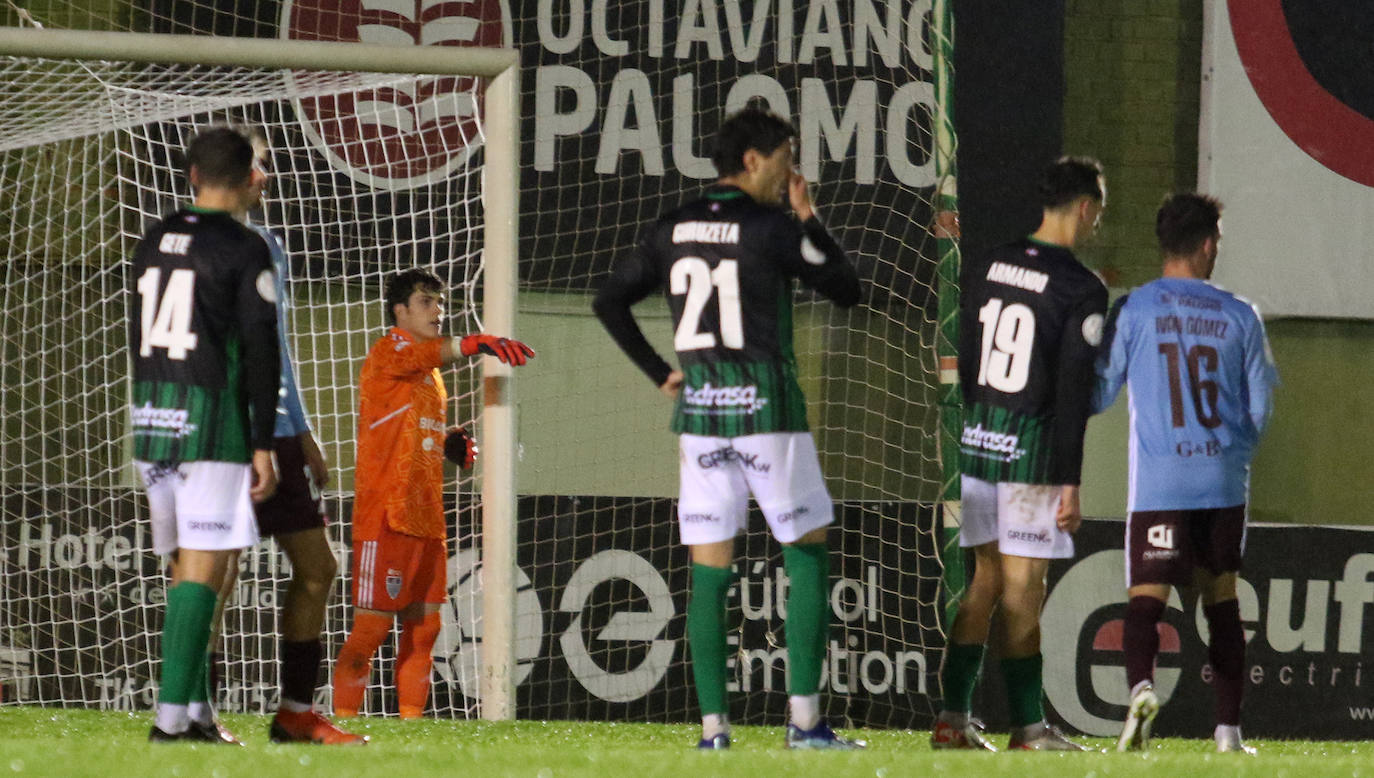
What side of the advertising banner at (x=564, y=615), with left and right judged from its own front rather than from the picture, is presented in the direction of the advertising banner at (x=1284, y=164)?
left

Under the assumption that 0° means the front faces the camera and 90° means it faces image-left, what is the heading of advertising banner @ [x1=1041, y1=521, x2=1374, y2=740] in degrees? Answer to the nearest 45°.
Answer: approximately 0°

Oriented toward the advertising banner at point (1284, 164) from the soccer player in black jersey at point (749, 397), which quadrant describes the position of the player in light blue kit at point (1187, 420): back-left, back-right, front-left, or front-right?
front-right

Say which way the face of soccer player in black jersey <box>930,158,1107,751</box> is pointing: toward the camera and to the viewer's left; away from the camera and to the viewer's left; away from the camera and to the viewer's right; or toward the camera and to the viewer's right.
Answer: away from the camera and to the viewer's right

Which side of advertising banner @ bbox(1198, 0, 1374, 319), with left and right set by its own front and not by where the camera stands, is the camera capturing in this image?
front

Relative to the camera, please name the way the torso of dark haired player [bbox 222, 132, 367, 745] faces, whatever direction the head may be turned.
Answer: to the viewer's right

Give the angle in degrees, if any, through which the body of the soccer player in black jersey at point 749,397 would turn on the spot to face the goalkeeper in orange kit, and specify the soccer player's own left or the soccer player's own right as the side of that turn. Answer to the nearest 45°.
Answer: approximately 90° to the soccer player's own left

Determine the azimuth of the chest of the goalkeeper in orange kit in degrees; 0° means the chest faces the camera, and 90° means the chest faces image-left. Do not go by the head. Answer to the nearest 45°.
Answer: approximately 315°

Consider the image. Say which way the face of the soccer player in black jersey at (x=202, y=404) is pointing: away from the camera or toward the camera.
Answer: away from the camera

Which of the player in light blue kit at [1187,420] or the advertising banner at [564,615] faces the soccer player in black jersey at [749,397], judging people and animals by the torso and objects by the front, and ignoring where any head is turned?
the advertising banner

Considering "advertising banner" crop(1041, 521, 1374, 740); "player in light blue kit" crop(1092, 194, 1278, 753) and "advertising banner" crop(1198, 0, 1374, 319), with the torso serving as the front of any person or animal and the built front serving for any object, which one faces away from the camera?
the player in light blue kit

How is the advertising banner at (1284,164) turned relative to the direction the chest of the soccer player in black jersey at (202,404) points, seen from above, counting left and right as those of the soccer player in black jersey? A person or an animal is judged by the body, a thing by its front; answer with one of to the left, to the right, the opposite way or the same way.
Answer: the opposite way

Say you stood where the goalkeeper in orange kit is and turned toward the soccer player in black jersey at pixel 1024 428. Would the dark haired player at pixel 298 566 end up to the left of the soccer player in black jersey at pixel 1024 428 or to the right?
right

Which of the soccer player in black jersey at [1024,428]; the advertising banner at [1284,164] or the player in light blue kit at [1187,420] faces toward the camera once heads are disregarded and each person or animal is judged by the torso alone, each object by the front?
the advertising banner

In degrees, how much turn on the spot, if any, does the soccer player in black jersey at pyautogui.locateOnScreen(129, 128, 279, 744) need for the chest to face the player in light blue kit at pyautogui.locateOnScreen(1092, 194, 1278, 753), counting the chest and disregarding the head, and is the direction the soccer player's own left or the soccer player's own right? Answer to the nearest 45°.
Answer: approximately 45° to the soccer player's own right
